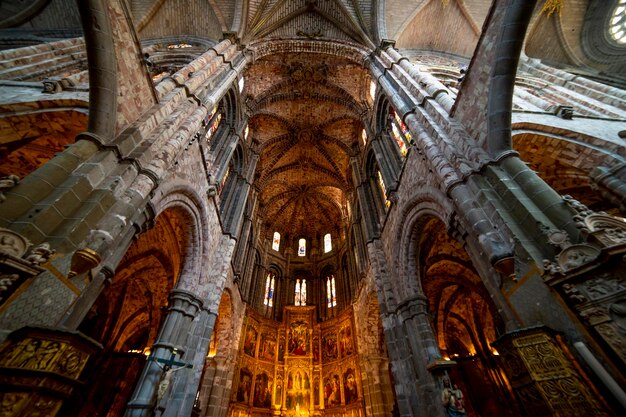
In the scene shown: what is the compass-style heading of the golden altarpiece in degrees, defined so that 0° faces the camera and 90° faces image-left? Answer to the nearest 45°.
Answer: approximately 0°

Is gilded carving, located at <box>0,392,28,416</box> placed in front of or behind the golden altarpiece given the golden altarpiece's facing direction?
in front
